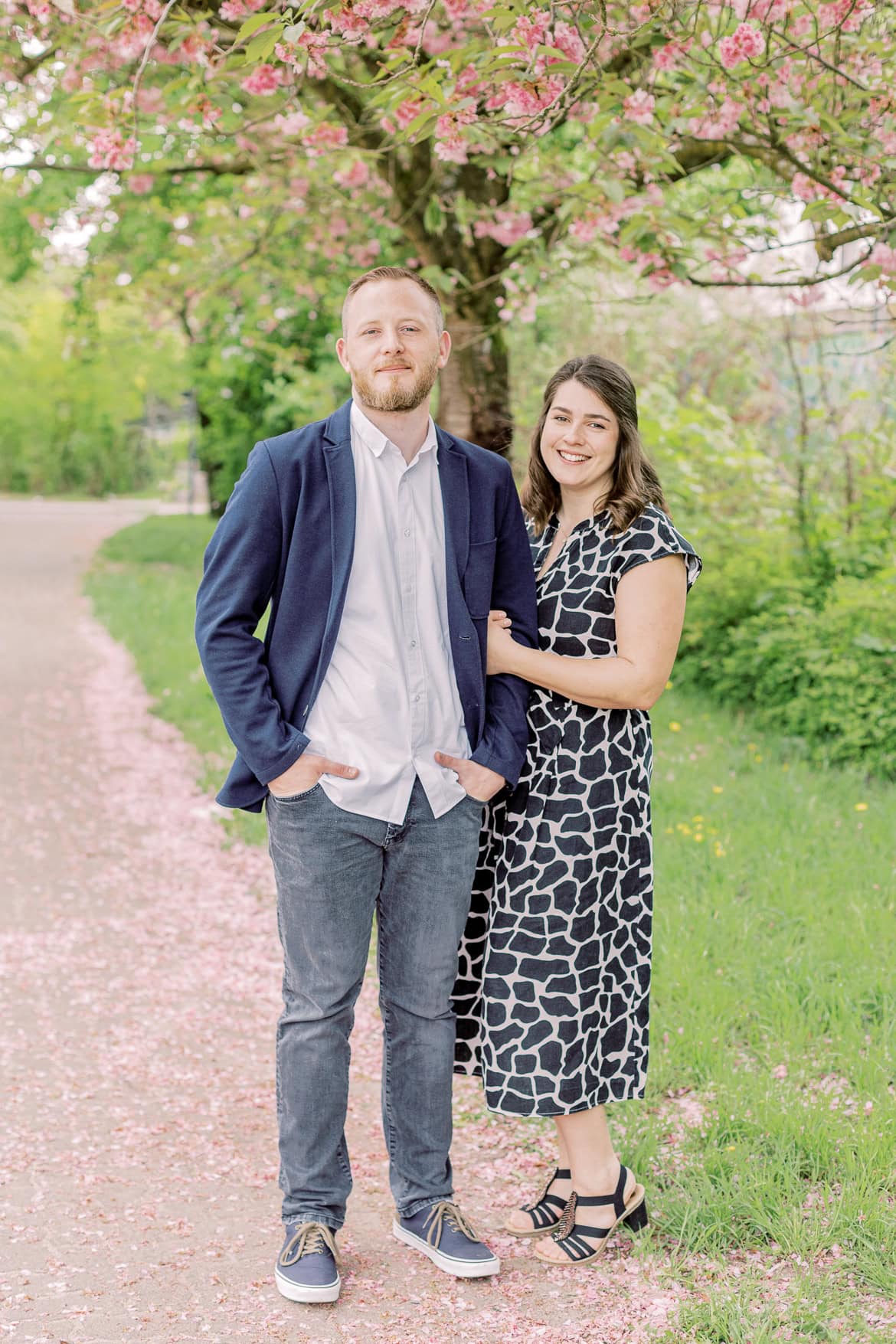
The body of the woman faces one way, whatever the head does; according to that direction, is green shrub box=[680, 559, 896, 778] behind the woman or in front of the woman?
behind

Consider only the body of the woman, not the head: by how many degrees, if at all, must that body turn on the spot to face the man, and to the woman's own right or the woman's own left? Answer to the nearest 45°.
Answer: approximately 45° to the woman's own right

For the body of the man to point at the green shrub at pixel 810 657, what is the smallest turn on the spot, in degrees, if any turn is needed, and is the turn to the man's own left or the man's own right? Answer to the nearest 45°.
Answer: approximately 135° to the man's own left

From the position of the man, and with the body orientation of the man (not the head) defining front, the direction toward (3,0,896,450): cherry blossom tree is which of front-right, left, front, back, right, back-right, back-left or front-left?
back

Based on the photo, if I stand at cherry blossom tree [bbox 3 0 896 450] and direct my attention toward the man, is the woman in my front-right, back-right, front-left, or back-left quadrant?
front-left

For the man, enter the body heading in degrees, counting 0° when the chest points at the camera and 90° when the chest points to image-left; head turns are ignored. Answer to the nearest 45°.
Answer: approximately 0°

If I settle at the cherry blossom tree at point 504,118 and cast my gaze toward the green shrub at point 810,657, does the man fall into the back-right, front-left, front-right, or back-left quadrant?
back-right

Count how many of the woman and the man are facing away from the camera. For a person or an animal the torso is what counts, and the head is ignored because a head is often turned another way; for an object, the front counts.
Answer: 0
